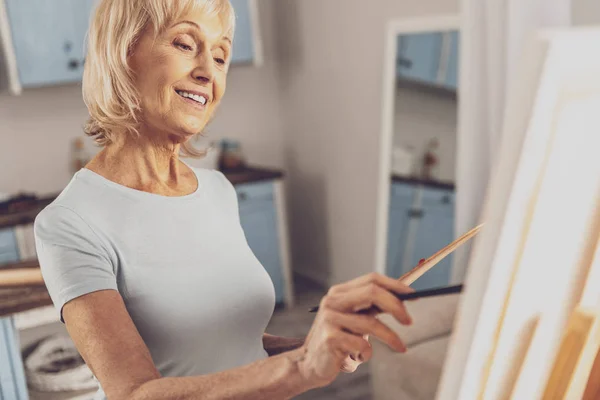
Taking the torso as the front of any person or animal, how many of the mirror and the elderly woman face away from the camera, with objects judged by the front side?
0

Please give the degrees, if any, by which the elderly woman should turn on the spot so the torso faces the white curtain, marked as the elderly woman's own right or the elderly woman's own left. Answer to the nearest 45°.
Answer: approximately 90° to the elderly woman's own left

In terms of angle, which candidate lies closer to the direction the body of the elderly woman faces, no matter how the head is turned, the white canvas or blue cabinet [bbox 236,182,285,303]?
the white canvas

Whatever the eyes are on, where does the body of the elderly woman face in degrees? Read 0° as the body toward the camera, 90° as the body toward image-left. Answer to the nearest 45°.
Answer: approximately 315°

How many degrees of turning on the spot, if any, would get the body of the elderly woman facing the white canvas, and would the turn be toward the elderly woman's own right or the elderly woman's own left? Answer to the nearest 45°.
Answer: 0° — they already face it

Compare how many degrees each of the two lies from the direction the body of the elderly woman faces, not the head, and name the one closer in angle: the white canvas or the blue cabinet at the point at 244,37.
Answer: the white canvas

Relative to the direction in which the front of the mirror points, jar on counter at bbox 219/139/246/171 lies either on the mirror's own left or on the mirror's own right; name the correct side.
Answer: on the mirror's own right

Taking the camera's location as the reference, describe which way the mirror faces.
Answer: facing the viewer and to the left of the viewer

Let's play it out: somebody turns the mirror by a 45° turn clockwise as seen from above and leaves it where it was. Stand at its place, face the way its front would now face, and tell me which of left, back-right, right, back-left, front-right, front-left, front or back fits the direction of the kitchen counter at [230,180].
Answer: front

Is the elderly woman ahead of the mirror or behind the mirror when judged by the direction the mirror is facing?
ahead
